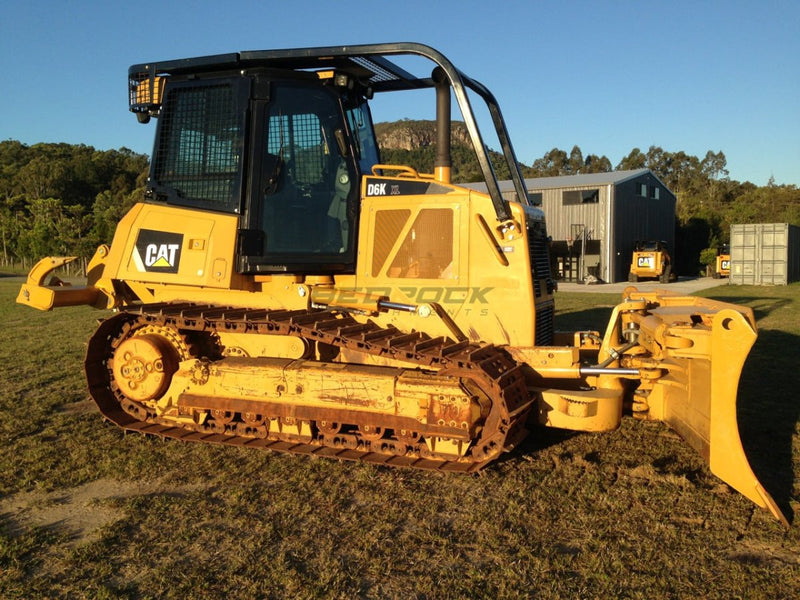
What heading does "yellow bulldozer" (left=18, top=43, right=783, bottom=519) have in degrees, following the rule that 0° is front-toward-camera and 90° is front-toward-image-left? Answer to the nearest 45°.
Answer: approximately 315°

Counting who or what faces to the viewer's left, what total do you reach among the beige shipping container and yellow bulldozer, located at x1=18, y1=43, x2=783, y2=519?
0

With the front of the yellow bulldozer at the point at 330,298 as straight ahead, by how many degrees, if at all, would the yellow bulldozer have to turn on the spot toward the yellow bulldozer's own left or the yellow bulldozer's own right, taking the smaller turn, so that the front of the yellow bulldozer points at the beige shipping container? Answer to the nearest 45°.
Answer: approximately 90° to the yellow bulldozer's own left

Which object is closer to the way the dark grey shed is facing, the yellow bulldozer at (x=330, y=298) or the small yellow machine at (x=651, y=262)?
the yellow bulldozer

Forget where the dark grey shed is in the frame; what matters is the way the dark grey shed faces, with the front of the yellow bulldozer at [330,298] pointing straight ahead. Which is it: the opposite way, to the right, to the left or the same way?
to the right

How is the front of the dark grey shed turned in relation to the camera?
facing the viewer and to the left of the viewer

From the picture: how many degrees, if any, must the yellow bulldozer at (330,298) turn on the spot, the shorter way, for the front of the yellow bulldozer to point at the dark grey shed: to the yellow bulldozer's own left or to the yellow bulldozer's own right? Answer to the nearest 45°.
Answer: approximately 135° to the yellow bulldozer's own left

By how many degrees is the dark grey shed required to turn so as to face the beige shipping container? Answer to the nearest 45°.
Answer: approximately 90° to its left

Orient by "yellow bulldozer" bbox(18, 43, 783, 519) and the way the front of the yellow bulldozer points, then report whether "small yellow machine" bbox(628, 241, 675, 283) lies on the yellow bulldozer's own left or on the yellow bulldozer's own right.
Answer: on the yellow bulldozer's own left

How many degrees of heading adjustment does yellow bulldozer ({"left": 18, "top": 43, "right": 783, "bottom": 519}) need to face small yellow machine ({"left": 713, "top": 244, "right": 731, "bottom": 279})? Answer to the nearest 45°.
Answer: approximately 90° to its left
